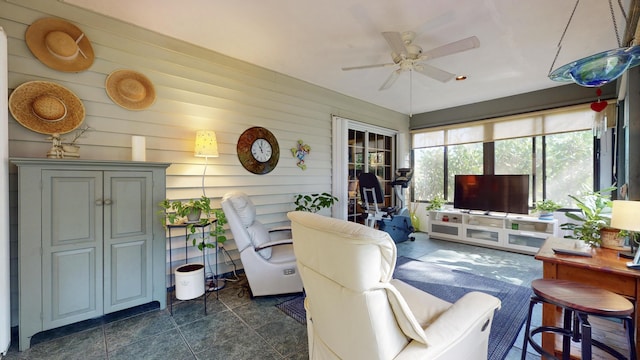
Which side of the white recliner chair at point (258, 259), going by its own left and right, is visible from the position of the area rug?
front

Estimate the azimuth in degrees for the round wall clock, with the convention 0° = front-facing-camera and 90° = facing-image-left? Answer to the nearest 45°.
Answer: approximately 315°

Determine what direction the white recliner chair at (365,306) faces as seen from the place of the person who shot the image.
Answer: facing away from the viewer and to the right of the viewer

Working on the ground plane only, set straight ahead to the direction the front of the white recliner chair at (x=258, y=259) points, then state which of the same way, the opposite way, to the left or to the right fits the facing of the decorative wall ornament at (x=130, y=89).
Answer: the same way

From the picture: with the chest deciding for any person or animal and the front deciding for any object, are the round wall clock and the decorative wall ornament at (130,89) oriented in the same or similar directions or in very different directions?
same or similar directions

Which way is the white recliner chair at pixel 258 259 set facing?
to the viewer's right

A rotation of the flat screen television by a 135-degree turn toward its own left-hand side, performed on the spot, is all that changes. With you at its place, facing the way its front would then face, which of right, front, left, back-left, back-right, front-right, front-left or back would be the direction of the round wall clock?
back-right

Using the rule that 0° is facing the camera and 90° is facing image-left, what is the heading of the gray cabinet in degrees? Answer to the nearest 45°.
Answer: approximately 315°

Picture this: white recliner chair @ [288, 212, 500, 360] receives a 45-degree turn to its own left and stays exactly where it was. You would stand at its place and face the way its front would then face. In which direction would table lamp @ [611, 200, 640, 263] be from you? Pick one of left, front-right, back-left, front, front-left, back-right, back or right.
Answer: front-right

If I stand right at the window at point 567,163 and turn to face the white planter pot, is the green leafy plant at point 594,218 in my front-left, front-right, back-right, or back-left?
front-left

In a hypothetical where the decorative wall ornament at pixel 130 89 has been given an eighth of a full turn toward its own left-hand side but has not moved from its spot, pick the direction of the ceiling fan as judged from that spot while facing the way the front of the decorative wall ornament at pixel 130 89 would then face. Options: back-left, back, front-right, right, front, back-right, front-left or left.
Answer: front-right

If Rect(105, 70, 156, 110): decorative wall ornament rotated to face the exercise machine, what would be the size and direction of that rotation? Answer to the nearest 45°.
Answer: approximately 45° to its left

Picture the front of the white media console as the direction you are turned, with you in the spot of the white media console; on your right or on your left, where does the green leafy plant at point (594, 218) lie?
on your left

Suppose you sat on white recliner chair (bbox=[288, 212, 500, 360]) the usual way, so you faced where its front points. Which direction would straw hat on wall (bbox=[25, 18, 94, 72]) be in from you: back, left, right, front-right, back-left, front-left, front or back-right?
back-left

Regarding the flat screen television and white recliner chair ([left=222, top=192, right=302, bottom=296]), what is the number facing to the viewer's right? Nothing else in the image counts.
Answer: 1

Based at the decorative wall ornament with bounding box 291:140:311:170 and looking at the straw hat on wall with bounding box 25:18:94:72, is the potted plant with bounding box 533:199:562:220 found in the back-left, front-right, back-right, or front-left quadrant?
back-left
